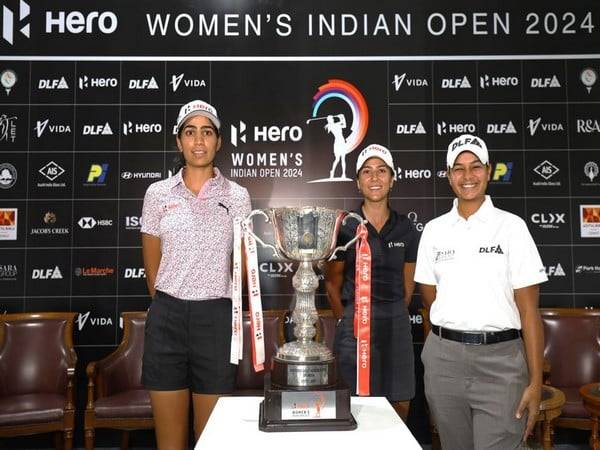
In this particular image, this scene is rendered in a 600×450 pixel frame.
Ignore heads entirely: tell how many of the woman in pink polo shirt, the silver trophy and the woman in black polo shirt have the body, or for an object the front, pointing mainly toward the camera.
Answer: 3

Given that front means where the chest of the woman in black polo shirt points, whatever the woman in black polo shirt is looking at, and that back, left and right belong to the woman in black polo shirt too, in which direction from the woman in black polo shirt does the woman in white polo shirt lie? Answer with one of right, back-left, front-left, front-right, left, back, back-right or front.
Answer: front-left

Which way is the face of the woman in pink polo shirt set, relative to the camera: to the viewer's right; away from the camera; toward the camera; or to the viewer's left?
toward the camera

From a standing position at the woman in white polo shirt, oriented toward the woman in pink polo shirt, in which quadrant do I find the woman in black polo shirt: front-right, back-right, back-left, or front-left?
front-right

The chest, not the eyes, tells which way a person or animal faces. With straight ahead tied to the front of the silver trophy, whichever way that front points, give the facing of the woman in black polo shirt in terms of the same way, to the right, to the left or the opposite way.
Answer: the same way

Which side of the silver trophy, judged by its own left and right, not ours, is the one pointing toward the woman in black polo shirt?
back

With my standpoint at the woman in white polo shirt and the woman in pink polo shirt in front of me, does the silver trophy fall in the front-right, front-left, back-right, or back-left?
front-left

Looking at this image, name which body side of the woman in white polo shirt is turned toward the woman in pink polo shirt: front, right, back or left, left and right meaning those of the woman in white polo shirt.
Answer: right

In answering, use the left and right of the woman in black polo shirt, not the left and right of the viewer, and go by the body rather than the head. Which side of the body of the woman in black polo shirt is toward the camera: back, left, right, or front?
front

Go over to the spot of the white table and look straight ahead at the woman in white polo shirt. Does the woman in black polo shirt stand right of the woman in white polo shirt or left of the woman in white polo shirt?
left

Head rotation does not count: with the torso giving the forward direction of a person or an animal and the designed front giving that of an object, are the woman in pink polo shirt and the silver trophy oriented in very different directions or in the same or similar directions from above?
same or similar directions

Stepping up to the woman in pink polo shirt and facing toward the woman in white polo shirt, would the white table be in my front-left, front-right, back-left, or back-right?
front-right

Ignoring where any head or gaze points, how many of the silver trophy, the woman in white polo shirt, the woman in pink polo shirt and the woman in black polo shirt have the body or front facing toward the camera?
4

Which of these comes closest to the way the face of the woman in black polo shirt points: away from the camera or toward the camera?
toward the camera

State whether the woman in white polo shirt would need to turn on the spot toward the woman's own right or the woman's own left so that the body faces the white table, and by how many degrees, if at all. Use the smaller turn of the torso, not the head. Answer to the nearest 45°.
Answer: approximately 45° to the woman's own right

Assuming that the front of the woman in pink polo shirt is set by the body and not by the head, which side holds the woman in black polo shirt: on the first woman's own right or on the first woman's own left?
on the first woman's own left
